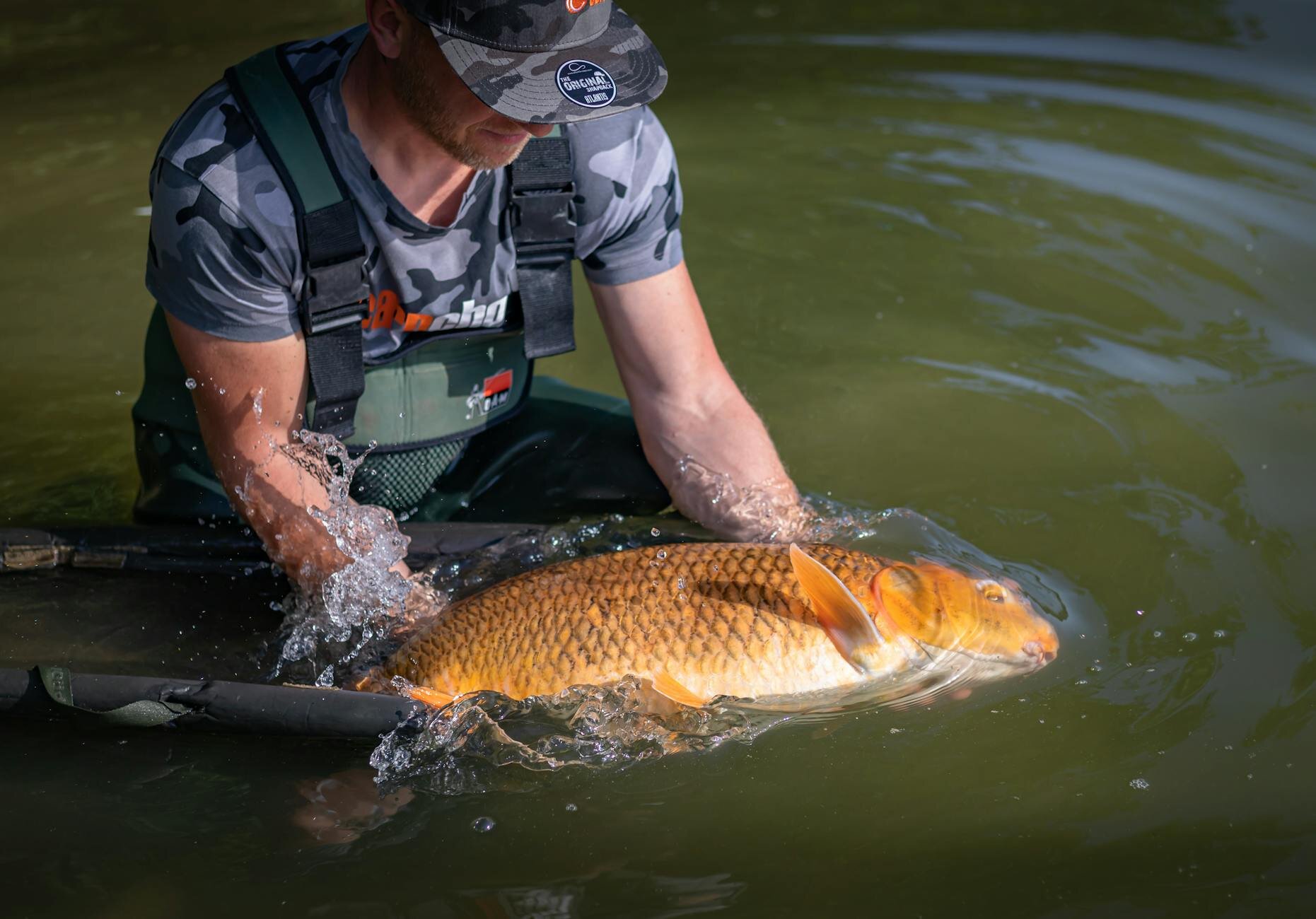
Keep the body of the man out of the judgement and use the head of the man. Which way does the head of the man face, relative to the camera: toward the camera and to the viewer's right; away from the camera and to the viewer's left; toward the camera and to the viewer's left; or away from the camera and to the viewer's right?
toward the camera and to the viewer's right

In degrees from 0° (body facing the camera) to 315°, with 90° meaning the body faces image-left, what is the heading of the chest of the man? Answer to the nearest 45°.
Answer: approximately 315°

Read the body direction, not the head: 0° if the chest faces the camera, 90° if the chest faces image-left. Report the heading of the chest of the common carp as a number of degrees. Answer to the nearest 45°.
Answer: approximately 270°

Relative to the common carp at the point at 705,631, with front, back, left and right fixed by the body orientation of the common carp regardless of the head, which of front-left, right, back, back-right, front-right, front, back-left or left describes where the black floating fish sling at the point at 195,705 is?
back
